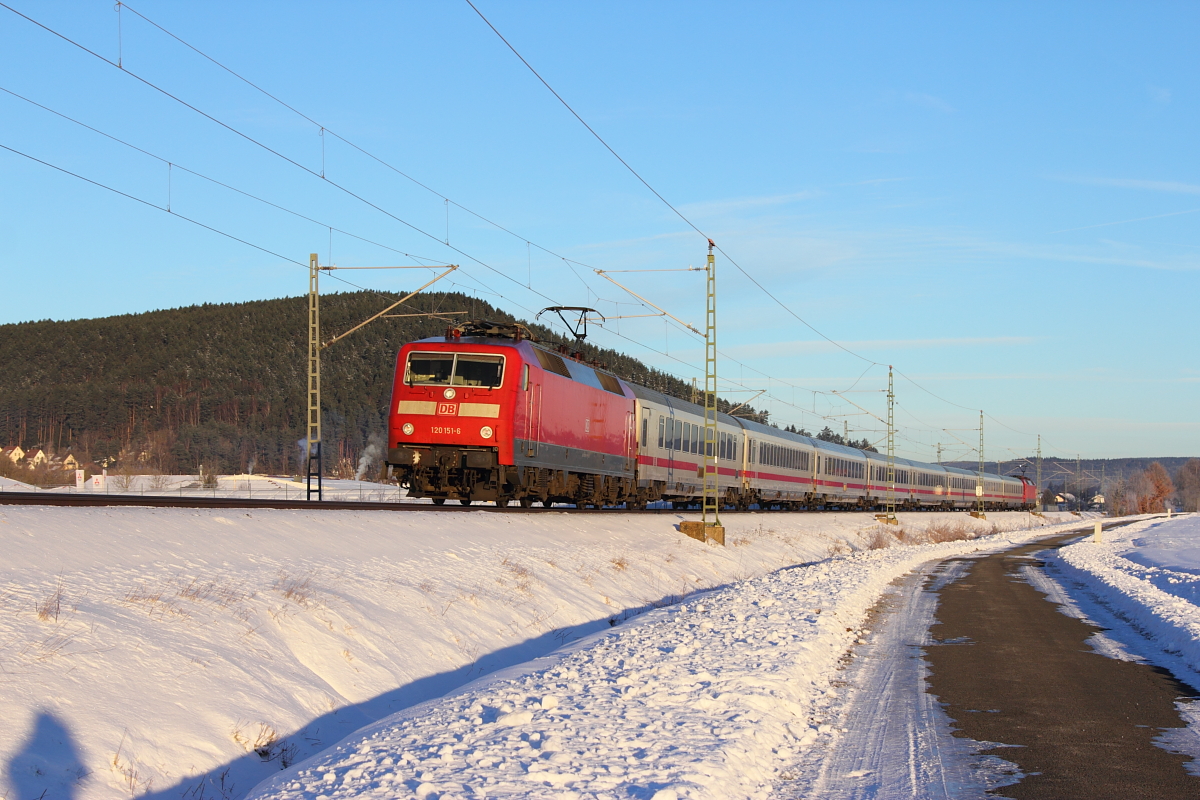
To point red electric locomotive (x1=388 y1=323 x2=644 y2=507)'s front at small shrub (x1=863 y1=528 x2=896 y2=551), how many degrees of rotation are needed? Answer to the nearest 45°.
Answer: approximately 180°

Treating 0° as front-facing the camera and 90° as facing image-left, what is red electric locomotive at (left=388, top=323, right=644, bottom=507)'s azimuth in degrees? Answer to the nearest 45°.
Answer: approximately 45°

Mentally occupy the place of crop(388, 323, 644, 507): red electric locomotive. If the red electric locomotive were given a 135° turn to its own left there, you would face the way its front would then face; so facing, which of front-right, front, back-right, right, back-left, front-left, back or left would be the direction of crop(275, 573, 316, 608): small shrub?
right
